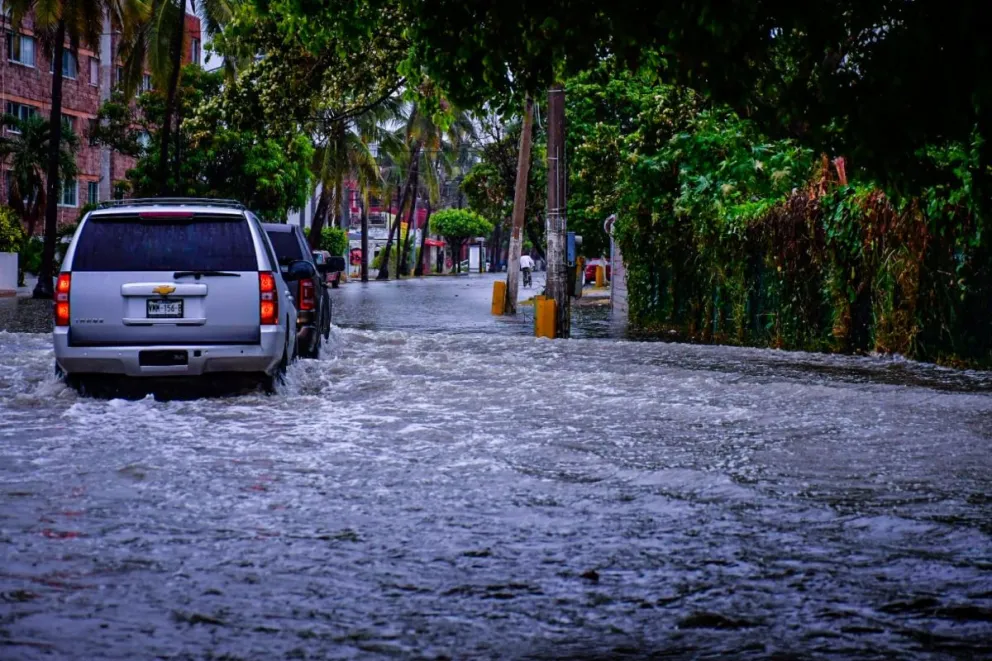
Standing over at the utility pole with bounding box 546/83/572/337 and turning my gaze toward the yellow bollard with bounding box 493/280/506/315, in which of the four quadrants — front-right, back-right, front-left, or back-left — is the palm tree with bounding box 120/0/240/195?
front-left

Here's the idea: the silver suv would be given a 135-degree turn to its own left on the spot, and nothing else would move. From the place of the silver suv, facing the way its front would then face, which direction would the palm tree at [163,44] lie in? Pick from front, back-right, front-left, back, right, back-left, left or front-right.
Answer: back-right

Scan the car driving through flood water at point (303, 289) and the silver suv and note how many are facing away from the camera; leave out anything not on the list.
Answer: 2

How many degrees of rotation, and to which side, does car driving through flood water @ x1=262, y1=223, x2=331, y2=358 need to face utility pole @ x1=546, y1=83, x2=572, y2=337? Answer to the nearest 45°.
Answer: approximately 45° to its right

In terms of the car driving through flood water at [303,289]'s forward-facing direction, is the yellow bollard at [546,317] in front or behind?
in front

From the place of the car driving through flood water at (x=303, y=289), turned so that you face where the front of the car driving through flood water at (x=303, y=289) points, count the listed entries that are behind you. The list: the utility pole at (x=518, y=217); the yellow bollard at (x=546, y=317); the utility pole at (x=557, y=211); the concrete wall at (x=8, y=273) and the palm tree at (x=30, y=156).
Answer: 0

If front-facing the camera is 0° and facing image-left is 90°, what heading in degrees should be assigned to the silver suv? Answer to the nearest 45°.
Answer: approximately 180°

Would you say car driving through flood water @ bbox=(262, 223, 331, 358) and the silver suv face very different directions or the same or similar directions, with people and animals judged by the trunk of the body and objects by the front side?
same or similar directions

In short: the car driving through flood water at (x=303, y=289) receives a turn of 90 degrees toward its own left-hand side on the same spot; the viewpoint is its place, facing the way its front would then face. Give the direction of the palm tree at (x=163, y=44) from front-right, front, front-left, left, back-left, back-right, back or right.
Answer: right

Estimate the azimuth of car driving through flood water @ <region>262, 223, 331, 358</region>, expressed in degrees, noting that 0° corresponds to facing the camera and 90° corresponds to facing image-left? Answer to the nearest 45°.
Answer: approximately 180°

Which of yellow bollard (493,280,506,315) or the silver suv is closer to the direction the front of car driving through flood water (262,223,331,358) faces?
the yellow bollard

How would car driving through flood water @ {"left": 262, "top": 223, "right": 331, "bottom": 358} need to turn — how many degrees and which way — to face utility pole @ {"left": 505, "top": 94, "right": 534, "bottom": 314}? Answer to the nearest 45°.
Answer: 0° — it already faces it
